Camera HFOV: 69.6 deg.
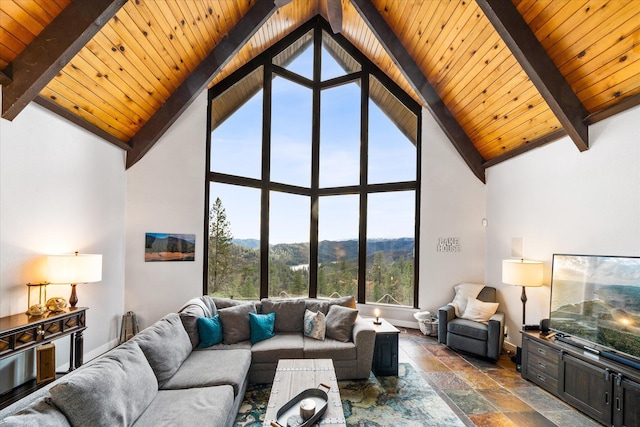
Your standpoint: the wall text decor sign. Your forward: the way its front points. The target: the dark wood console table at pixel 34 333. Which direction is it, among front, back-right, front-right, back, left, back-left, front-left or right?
front-right

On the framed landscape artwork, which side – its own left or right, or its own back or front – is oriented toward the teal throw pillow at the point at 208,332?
front

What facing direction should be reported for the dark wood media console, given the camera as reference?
facing the viewer and to the left of the viewer

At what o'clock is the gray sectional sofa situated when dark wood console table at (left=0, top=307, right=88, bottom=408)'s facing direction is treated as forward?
The gray sectional sofa is roughly at 12 o'clock from the dark wood console table.

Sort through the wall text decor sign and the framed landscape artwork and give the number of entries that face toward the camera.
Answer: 2

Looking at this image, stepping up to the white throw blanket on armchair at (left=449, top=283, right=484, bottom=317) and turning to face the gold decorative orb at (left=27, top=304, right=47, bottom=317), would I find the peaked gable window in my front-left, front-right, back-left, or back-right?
front-right

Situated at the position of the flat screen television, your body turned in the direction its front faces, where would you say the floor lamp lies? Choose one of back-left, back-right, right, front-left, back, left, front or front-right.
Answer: right

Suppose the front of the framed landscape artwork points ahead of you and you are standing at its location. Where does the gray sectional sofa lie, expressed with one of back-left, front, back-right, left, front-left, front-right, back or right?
front

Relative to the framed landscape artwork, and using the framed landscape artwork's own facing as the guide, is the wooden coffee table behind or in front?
in front

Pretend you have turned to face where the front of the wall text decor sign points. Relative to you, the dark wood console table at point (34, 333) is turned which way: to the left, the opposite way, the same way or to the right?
to the left

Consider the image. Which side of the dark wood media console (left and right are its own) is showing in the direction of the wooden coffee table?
front

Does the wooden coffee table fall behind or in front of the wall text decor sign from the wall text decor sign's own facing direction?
in front

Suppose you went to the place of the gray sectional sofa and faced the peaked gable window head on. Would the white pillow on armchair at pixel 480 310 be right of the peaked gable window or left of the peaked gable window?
right

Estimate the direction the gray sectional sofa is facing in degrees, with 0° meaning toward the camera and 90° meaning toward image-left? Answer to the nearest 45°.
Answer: approximately 315°

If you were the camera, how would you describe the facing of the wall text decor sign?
facing the viewer

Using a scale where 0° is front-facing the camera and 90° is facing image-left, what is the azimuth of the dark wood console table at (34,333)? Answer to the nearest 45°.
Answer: approximately 315°
